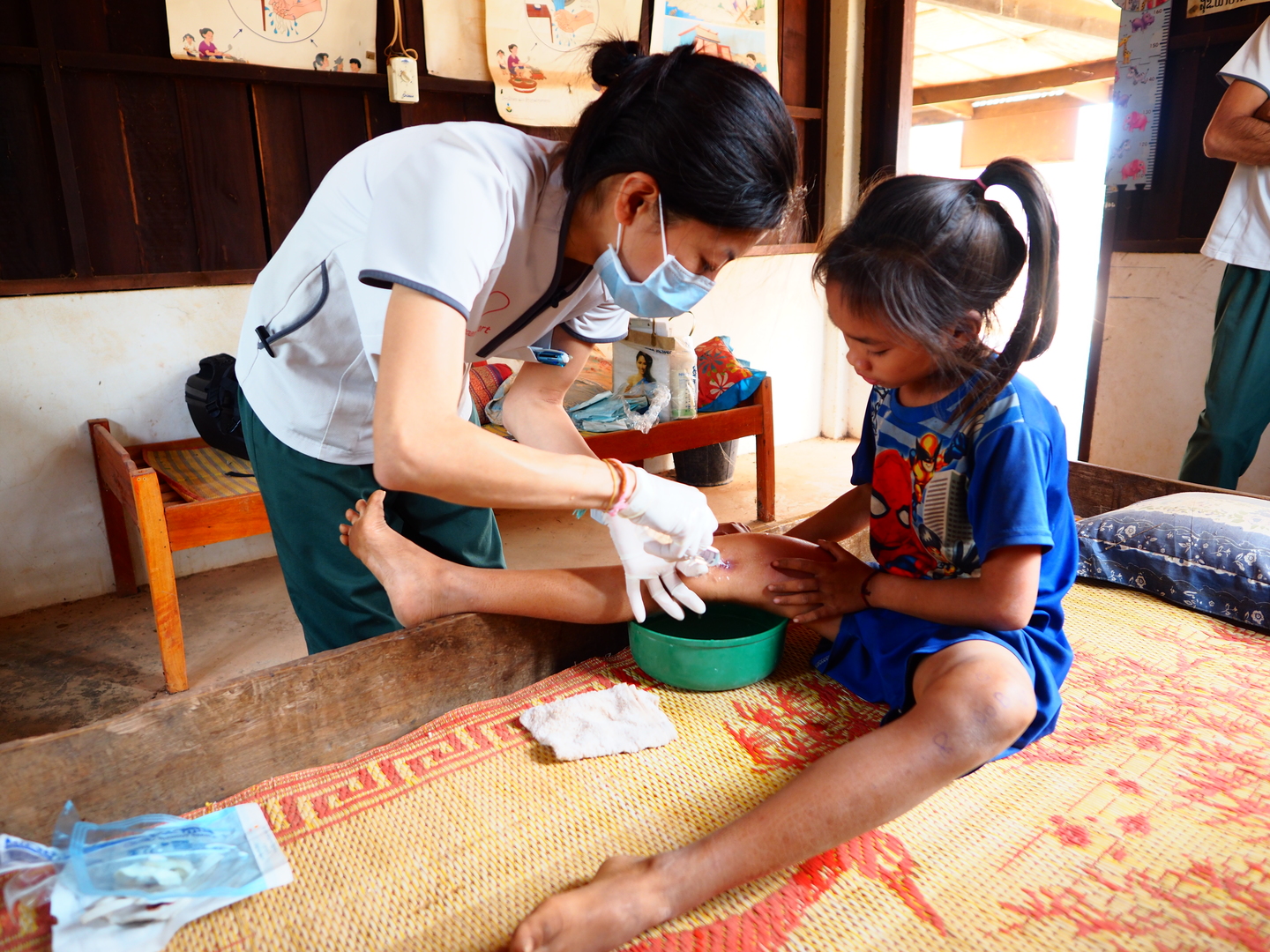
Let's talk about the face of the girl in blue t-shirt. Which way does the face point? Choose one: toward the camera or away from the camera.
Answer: toward the camera

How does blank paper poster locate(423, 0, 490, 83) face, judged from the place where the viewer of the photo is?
facing the viewer

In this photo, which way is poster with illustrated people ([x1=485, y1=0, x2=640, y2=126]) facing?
toward the camera

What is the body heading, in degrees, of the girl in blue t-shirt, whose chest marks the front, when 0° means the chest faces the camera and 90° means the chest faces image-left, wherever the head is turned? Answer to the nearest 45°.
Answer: approximately 45°

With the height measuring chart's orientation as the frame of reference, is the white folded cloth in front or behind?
in front

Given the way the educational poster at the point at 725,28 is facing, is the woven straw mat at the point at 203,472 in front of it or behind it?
in front

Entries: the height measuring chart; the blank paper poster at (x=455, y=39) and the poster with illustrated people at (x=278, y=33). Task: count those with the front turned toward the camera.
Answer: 3

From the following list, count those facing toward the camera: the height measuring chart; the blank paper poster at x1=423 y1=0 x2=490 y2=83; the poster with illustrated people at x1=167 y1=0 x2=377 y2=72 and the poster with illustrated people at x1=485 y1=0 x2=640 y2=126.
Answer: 4

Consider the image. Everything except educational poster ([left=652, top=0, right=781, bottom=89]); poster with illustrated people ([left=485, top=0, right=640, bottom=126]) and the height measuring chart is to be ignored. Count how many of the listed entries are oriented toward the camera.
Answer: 3

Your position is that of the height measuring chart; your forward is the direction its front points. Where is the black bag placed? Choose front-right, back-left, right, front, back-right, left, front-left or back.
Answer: front-right

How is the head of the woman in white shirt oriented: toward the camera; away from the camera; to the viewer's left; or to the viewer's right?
to the viewer's right

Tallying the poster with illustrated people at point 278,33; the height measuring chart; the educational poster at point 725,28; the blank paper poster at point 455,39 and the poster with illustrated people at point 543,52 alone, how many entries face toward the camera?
5
